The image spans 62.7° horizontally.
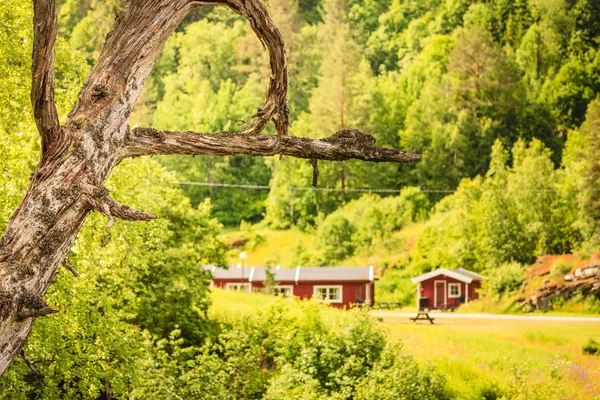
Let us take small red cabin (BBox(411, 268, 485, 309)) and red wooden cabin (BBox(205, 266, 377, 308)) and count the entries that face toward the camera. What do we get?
2

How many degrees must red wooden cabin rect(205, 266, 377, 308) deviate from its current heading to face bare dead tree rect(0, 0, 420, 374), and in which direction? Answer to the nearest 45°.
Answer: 0° — it already faces it

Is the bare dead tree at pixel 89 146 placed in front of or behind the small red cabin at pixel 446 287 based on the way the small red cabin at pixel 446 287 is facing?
in front

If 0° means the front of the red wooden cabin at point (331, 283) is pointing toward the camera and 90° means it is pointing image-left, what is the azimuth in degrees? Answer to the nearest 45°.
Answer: approximately 0°

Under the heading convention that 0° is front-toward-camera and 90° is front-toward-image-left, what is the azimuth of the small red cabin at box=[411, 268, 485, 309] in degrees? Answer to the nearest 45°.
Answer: approximately 0°

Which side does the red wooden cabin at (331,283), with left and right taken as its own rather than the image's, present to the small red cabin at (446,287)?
left

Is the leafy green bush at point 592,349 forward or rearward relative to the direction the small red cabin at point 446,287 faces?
forward

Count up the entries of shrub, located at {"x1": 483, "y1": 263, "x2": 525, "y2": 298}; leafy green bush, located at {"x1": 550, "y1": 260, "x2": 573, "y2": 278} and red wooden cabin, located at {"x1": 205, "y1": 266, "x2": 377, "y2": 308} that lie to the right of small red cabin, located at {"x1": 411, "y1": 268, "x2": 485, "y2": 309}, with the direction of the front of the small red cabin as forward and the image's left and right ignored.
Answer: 1
